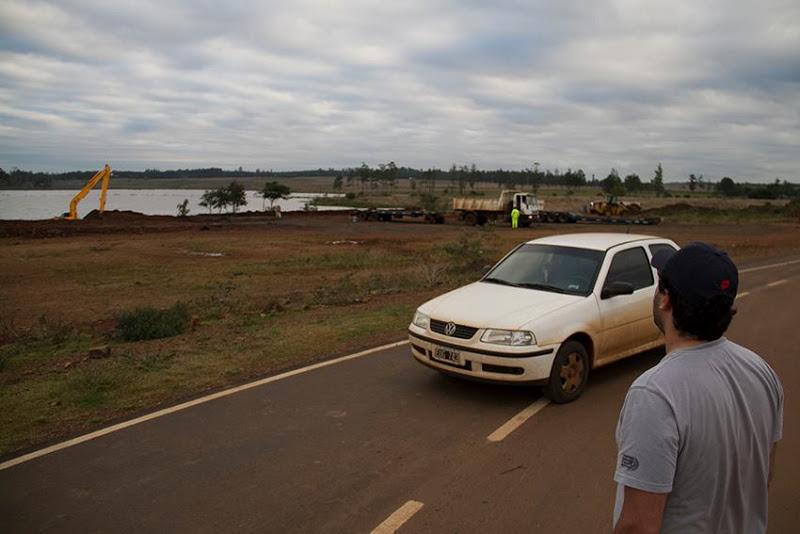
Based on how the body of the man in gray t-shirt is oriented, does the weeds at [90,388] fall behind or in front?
in front

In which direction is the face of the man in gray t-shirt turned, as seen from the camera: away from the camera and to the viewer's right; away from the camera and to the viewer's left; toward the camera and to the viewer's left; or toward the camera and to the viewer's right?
away from the camera and to the viewer's left

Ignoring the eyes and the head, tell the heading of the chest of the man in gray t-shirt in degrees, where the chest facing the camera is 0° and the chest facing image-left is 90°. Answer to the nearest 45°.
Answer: approximately 135°

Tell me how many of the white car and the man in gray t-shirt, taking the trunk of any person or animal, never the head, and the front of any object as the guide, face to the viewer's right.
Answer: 0

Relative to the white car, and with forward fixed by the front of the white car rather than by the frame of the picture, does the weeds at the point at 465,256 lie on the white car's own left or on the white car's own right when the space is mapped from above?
on the white car's own right

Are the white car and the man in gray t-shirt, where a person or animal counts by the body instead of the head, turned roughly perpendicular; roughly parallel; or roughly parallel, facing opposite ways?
roughly perpendicular

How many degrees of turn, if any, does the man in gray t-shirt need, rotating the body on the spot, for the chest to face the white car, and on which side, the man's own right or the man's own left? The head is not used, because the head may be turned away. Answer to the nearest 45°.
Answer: approximately 45° to the man's own right

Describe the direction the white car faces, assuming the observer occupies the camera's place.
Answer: facing the viewer and to the left of the viewer
